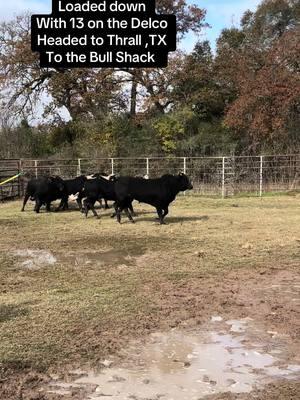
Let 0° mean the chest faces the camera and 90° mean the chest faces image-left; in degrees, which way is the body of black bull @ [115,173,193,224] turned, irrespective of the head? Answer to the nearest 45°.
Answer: approximately 270°

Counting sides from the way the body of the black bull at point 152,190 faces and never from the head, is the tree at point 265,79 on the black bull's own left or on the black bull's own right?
on the black bull's own left

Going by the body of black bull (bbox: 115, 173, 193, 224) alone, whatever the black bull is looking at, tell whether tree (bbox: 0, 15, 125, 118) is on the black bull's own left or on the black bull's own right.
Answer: on the black bull's own left

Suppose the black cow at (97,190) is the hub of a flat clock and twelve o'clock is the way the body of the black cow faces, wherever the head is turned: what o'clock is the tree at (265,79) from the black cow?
The tree is roughly at 10 o'clock from the black cow.

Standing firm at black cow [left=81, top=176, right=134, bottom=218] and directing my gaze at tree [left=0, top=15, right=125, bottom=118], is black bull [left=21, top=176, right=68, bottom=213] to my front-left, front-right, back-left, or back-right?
front-left

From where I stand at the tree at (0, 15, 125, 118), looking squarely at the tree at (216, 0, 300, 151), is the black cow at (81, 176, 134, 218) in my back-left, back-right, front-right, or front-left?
front-right
